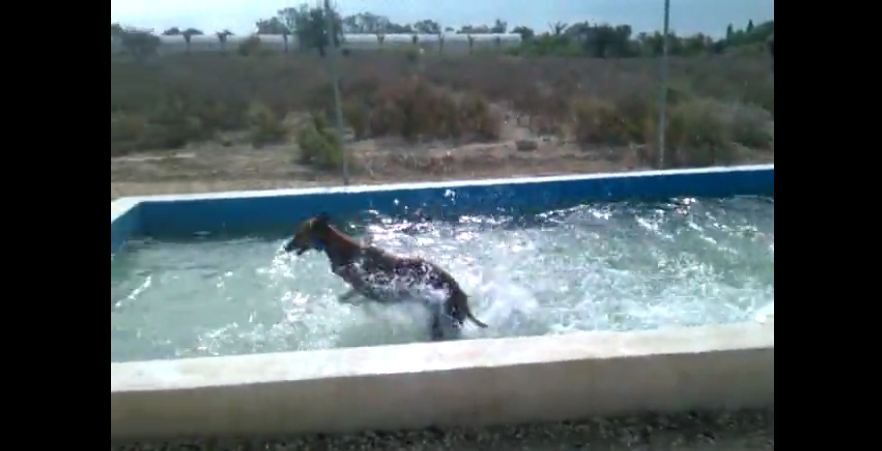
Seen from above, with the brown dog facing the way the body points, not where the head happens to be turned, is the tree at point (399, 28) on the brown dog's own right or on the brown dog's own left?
on the brown dog's own right

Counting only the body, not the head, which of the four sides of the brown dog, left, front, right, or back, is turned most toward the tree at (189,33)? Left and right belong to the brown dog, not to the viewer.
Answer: right

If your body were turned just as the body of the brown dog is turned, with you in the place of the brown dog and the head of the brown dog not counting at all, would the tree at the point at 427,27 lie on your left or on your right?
on your right

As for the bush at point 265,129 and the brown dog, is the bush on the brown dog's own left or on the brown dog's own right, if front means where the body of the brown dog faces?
on the brown dog's own right

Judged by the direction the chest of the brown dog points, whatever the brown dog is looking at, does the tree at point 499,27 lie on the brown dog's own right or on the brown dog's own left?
on the brown dog's own right

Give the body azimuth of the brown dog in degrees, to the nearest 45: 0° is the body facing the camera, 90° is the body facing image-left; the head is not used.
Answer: approximately 90°

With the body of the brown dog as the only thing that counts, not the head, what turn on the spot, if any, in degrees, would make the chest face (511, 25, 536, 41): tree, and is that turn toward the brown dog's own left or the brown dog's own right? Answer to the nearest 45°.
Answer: approximately 90° to the brown dog's own right

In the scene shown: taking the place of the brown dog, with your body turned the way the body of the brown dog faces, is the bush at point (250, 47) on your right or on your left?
on your right
